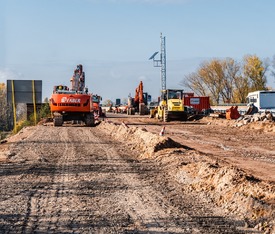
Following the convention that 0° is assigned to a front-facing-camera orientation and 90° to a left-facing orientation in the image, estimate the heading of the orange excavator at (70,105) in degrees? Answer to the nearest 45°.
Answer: approximately 180°

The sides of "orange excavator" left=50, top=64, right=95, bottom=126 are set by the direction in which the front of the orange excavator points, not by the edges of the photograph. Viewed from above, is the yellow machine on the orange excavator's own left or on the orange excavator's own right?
on the orange excavator's own right
